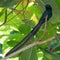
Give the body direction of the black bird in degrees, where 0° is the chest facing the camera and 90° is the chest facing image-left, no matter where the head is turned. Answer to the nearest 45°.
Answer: approximately 270°
